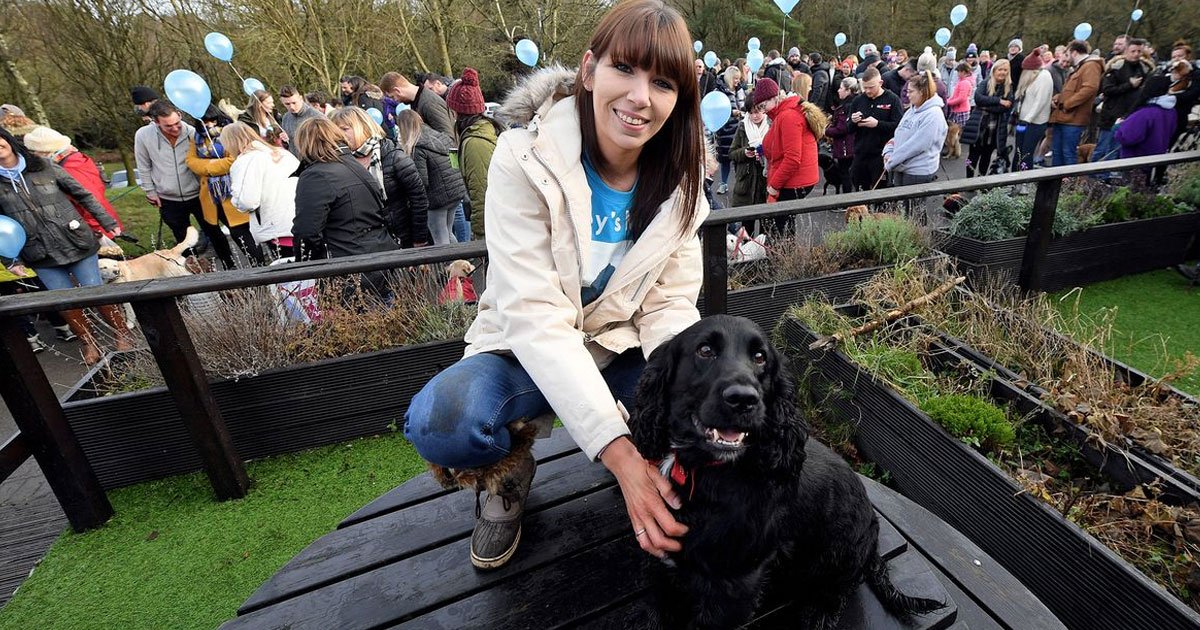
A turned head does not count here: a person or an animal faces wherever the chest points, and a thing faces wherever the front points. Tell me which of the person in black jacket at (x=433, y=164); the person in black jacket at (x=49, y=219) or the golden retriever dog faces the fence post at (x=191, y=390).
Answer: the person in black jacket at (x=49, y=219)

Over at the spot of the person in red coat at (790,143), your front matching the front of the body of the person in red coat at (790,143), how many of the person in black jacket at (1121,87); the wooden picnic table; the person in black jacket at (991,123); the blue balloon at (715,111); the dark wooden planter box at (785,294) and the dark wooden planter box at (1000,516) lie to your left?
3

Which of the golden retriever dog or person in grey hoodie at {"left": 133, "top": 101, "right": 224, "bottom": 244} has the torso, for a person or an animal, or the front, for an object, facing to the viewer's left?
the golden retriever dog

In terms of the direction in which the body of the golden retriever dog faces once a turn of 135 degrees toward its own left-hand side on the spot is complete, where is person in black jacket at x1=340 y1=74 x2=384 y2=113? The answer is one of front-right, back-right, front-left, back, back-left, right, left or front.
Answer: left

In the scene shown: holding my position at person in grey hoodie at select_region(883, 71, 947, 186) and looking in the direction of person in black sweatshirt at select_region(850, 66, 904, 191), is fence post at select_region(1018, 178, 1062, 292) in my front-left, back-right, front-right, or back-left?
back-left

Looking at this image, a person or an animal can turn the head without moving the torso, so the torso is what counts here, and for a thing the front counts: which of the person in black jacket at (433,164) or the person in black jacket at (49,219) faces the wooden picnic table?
the person in black jacket at (49,219)

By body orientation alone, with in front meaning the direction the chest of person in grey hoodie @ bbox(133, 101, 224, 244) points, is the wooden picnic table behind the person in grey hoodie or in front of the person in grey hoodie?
in front

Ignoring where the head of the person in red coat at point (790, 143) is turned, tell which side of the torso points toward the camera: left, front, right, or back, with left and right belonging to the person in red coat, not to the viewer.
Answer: left

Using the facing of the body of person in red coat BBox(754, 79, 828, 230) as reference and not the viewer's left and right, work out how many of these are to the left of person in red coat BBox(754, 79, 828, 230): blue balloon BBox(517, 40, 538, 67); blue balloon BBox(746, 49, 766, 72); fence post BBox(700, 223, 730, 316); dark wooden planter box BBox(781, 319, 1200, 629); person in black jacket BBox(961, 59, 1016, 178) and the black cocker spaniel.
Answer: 3

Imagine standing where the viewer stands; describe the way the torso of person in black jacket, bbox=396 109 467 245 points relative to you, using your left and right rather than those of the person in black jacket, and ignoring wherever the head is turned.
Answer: facing away from the viewer and to the left of the viewer
